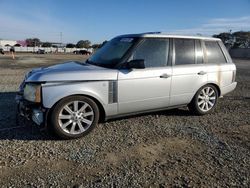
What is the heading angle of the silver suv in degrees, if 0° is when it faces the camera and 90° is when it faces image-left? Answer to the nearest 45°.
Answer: approximately 45°
